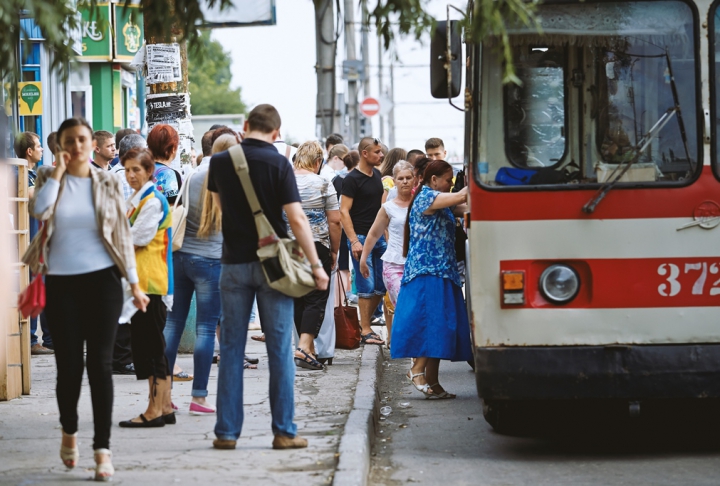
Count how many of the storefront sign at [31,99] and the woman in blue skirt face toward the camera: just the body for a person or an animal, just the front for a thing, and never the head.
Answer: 1

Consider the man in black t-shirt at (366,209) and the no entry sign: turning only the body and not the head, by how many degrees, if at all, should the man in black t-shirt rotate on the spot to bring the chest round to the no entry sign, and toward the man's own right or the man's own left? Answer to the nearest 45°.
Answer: approximately 135° to the man's own left

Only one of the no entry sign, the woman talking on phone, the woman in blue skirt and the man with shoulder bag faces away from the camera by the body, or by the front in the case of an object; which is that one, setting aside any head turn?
the man with shoulder bag

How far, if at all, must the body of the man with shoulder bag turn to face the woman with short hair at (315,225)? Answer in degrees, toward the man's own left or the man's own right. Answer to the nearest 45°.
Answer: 0° — they already face them

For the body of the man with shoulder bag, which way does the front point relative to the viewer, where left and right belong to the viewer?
facing away from the viewer

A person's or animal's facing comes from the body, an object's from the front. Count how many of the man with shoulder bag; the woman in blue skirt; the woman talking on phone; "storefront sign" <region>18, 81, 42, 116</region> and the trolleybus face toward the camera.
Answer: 3

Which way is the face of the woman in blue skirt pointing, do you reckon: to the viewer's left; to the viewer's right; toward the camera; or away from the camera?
to the viewer's right

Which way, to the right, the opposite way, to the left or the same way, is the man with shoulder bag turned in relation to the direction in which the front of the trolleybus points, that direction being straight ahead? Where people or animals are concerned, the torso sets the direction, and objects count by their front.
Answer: the opposite way

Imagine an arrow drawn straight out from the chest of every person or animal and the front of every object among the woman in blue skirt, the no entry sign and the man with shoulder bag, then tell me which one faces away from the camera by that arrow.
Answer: the man with shoulder bag

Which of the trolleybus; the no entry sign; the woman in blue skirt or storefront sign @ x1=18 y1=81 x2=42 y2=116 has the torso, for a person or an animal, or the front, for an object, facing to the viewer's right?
the woman in blue skirt

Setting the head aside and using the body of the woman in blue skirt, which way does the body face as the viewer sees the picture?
to the viewer's right
